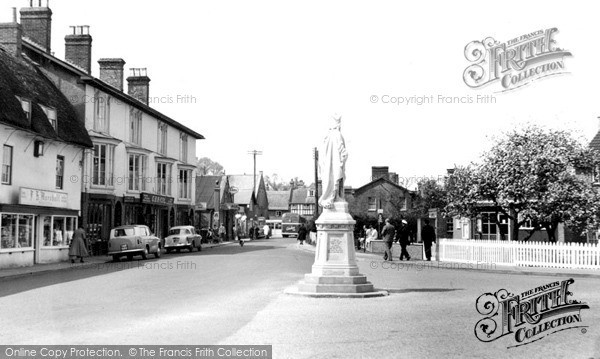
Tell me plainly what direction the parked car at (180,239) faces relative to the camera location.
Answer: facing away from the viewer and to the right of the viewer

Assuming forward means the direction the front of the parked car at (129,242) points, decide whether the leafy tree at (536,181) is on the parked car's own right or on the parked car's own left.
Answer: on the parked car's own right

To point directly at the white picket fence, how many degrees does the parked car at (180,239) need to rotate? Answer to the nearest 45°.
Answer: approximately 90° to its right

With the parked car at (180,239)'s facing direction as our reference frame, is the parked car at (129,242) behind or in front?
behind

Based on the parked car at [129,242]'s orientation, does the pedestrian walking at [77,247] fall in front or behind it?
behind
